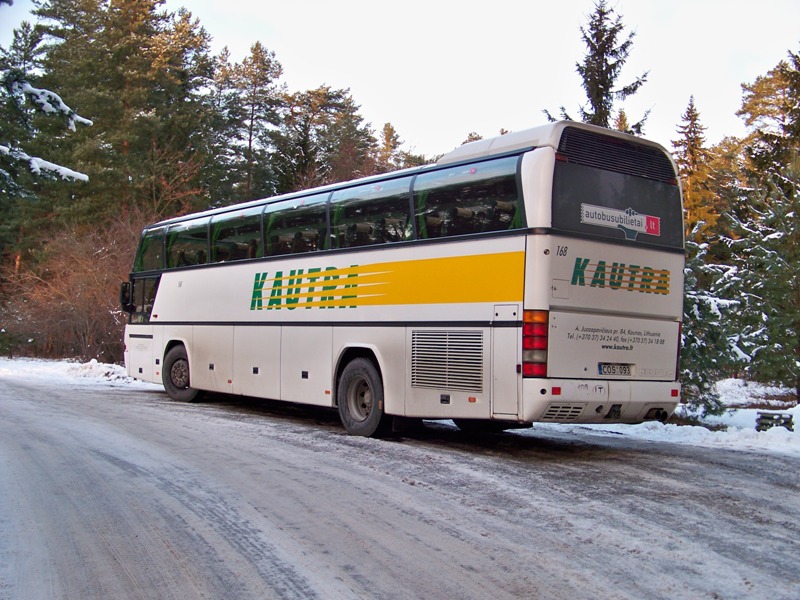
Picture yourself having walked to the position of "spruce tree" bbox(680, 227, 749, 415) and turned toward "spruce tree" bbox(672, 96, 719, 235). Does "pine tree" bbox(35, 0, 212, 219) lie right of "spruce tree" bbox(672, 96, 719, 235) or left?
left

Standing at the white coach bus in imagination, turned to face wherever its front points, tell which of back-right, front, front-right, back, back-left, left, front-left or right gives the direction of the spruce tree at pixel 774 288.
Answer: right

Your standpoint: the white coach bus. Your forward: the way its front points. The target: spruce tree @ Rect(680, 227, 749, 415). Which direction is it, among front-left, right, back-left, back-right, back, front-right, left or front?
right

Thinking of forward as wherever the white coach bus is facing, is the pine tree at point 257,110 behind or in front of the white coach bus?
in front

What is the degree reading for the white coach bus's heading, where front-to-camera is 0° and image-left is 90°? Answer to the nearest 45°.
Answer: approximately 135°

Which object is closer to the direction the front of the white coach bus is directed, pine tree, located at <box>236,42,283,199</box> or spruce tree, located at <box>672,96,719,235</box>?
the pine tree

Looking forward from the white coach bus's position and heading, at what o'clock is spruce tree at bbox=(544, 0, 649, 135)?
The spruce tree is roughly at 2 o'clock from the white coach bus.

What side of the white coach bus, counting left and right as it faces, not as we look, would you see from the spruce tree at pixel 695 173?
right

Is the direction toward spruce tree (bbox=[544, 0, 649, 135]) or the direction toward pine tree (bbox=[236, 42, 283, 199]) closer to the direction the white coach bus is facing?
the pine tree

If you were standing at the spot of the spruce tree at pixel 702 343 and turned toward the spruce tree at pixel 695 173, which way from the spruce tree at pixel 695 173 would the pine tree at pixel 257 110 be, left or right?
left
